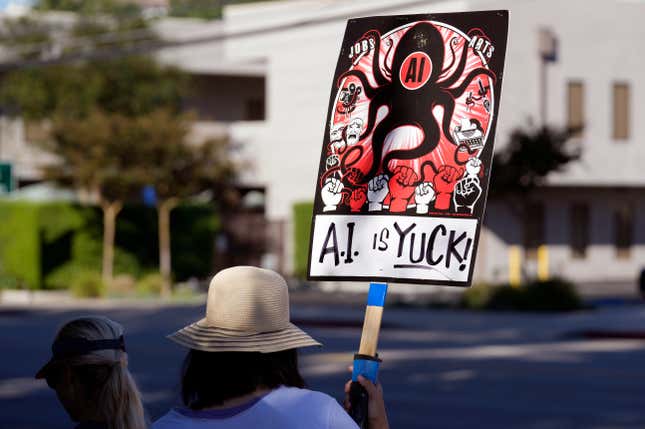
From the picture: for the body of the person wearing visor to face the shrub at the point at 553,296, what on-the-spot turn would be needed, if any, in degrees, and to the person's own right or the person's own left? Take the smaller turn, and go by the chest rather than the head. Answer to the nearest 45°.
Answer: approximately 90° to the person's own right

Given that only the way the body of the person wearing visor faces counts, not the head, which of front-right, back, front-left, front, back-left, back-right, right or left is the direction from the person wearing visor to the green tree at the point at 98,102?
front-right

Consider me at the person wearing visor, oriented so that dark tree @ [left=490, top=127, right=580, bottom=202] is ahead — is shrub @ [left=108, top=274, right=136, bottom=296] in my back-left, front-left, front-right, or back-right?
front-left

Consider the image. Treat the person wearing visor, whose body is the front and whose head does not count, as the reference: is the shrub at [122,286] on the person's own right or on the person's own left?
on the person's own right

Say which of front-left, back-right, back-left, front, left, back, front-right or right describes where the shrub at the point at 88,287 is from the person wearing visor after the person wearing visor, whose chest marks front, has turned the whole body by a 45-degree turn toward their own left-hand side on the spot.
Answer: right

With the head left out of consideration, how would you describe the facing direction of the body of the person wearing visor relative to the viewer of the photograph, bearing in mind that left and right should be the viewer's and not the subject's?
facing away from the viewer and to the left of the viewer

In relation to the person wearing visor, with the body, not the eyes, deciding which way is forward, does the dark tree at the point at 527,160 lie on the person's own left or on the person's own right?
on the person's own right

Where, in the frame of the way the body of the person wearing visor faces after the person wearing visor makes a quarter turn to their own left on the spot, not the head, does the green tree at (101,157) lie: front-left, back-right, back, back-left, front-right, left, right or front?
back-right

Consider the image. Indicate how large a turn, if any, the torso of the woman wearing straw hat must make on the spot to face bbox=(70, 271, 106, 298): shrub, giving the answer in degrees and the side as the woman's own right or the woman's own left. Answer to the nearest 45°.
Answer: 0° — they already face it

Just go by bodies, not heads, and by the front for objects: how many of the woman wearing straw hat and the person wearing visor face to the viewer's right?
0

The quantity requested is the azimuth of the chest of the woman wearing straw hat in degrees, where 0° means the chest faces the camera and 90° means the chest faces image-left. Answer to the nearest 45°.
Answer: approximately 180°

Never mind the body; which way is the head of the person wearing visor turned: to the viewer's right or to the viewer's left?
to the viewer's left
